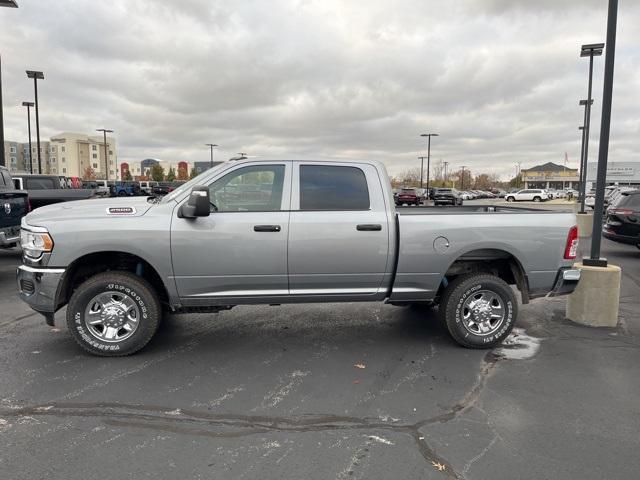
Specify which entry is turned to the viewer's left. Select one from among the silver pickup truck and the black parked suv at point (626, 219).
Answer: the silver pickup truck

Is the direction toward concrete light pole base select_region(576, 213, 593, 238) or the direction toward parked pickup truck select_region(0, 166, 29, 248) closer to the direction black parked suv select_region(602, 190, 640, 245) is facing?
the concrete light pole base

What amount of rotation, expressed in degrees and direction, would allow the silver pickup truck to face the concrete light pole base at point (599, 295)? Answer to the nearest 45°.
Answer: approximately 180°

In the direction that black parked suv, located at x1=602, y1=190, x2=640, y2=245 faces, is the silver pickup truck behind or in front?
behind

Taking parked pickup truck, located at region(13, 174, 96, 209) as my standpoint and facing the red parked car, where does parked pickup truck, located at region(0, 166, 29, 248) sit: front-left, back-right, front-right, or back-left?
back-right

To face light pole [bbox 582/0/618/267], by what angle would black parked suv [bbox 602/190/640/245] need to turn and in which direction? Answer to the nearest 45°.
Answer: approximately 135° to its right

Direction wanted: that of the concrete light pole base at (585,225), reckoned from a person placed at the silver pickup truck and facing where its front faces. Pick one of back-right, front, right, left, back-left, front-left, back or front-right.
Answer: back-right

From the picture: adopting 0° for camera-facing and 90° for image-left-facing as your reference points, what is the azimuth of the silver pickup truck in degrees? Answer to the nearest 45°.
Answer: approximately 90°

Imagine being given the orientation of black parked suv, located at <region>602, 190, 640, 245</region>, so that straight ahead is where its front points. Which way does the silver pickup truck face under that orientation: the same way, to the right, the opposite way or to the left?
the opposite way

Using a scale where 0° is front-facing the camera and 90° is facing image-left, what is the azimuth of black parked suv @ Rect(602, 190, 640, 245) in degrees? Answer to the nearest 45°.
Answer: approximately 225°
